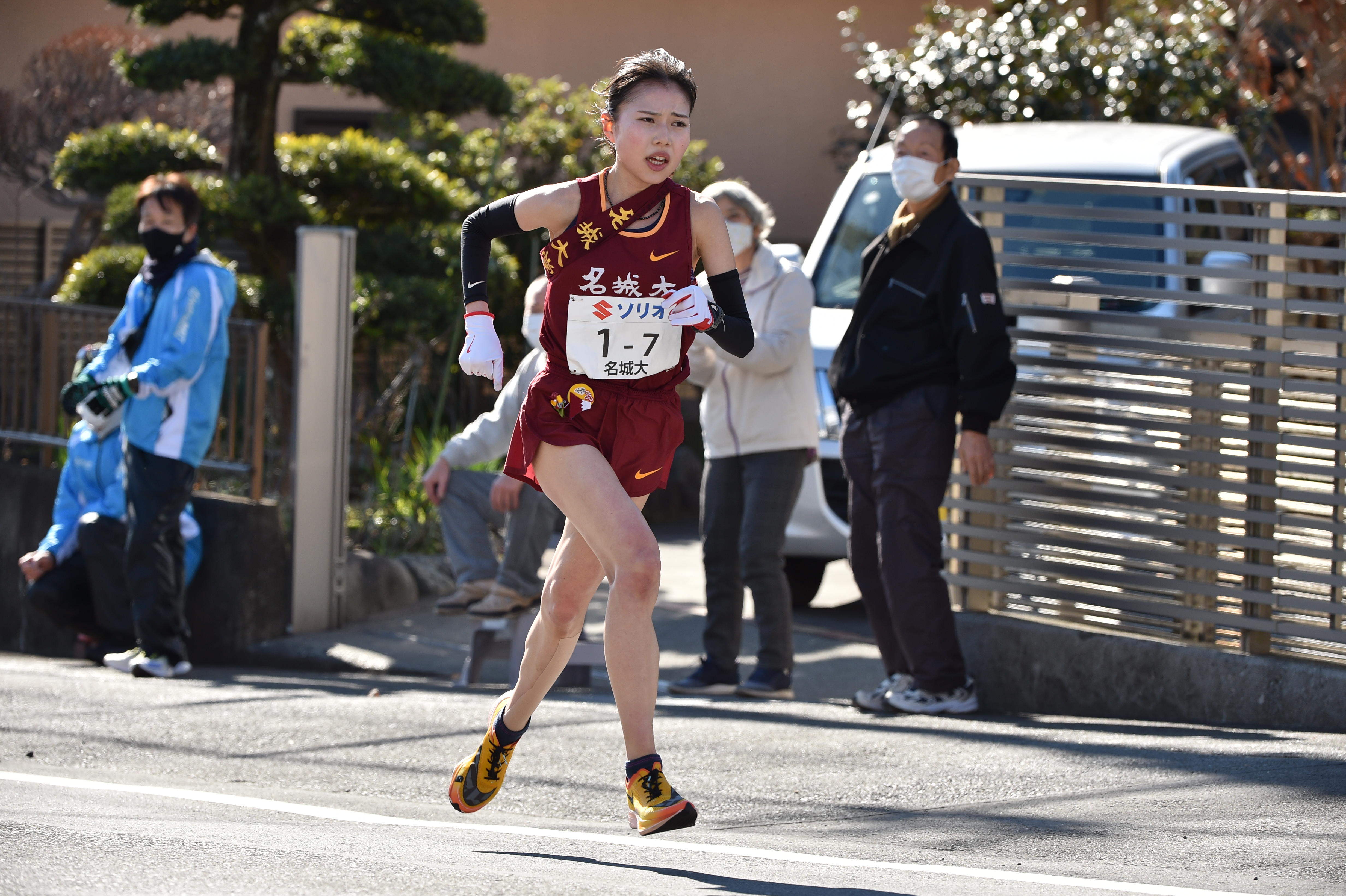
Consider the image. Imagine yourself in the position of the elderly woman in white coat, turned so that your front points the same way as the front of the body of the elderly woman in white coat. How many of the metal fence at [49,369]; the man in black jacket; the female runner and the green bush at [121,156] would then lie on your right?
2

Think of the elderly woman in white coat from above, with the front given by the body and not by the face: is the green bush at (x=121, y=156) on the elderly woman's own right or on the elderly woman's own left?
on the elderly woman's own right

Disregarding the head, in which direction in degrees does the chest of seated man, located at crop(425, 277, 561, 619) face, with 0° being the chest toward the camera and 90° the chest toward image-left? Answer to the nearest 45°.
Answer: approximately 45°

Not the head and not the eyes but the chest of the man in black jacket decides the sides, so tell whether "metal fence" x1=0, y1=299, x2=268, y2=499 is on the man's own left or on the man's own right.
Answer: on the man's own right

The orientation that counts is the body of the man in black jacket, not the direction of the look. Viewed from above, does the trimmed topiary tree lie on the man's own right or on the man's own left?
on the man's own right

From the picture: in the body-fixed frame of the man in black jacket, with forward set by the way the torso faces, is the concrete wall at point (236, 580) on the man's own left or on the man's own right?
on the man's own right

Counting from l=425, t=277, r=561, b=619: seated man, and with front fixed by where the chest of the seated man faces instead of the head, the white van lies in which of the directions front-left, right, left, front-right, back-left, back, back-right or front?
back

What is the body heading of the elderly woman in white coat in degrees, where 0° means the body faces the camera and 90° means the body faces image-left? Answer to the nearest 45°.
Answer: approximately 45°
